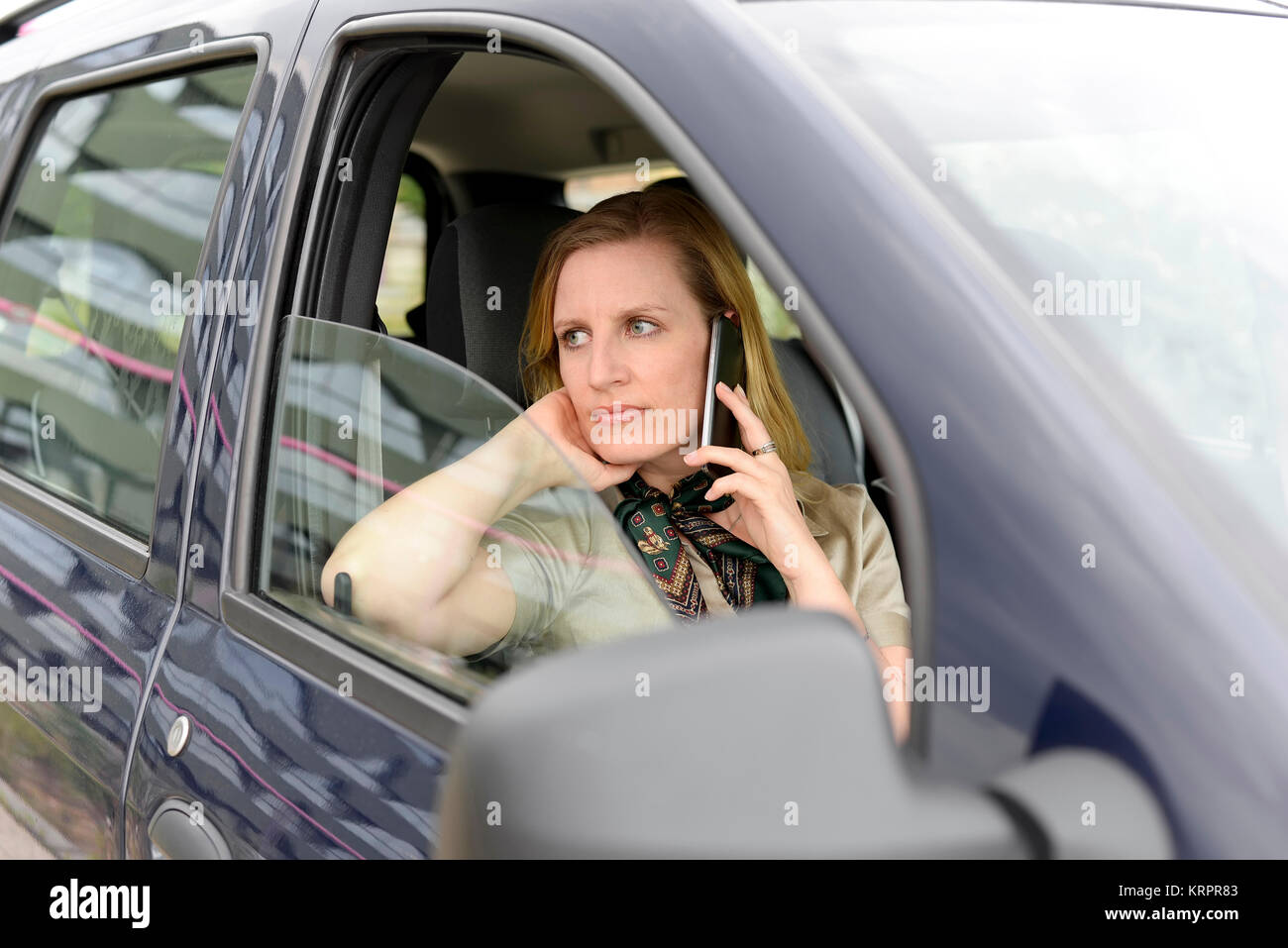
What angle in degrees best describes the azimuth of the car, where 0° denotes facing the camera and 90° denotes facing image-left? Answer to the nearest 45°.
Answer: approximately 315°
